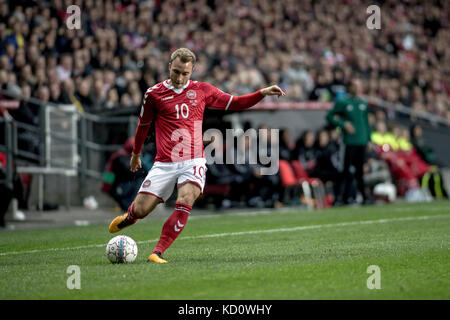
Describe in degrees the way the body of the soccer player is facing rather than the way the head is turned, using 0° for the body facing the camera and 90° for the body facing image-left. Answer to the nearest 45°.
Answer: approximately 0°

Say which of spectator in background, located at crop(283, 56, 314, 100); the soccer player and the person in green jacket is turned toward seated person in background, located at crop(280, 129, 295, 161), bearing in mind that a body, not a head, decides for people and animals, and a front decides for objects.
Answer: the spectator in background

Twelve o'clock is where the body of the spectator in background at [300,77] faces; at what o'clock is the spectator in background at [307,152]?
the spectator in background at [307,152] is roughly at 12 o'clock from the spectator in background at [300,77].

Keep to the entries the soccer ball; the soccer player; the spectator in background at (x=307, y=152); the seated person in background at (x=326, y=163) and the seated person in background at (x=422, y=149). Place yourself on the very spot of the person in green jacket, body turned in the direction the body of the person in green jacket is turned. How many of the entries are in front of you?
2

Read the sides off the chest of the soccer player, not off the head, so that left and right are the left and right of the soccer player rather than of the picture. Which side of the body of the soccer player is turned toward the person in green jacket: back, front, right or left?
back

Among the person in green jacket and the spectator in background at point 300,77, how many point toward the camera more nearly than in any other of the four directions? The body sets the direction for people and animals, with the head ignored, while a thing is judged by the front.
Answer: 2

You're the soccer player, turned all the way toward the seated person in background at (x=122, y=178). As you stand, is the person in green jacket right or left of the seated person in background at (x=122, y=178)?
right

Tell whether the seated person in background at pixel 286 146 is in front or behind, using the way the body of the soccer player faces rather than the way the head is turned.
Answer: behind

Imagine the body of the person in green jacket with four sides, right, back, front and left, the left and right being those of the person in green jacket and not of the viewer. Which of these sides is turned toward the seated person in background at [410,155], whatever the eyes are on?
left

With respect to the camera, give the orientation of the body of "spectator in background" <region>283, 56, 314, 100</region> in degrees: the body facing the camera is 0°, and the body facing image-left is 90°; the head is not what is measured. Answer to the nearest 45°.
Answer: approximately 0°

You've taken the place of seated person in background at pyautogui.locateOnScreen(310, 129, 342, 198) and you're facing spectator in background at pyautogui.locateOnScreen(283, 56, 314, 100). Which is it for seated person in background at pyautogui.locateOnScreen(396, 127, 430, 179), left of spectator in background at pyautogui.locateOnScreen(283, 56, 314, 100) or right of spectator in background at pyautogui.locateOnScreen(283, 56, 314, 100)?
right

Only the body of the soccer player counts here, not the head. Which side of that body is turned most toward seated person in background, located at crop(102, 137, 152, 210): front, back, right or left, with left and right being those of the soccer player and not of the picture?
back
